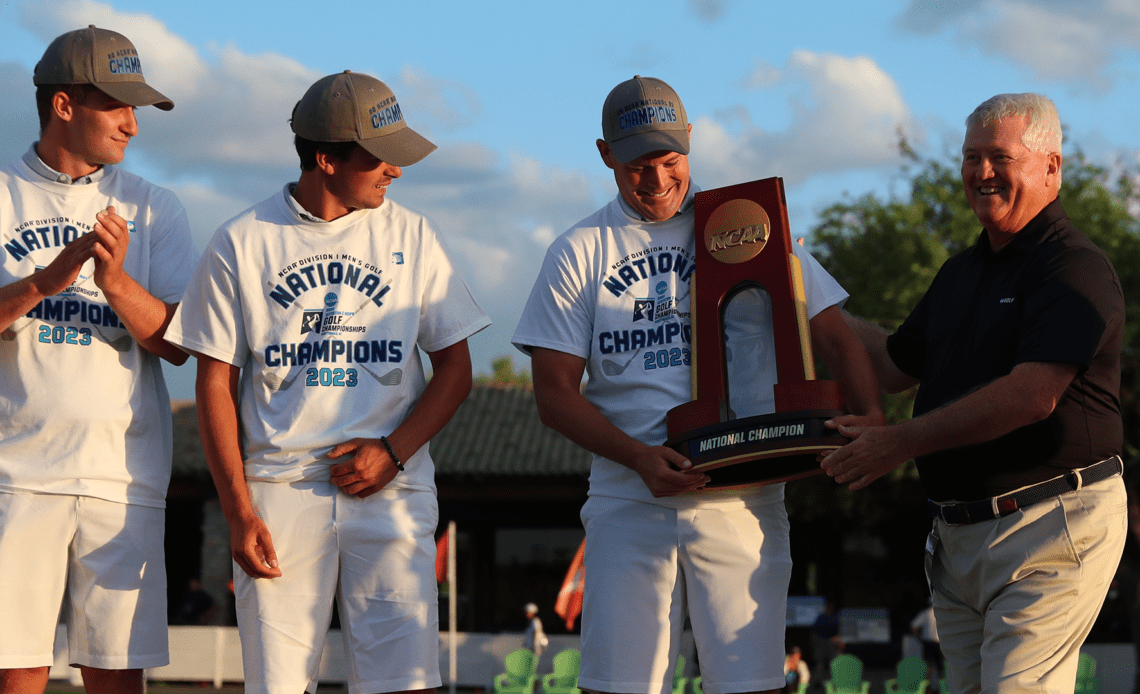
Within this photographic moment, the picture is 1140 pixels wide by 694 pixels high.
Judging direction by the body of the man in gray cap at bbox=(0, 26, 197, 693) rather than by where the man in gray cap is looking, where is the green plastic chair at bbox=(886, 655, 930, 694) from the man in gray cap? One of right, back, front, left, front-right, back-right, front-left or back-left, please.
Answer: back-left

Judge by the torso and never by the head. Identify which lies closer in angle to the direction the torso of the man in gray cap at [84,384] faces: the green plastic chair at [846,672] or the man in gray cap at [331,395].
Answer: the man in gray cap

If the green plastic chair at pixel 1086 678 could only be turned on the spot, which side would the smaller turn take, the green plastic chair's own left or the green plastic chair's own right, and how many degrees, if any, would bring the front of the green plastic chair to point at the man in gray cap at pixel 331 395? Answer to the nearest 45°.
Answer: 0° — it already faces them

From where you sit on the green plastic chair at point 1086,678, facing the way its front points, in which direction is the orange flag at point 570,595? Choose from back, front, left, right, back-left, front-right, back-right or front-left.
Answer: right

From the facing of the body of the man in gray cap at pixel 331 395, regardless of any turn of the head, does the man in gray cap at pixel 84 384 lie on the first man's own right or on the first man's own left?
on the first man's own right

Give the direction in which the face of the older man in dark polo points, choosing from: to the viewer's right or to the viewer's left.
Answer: to the viewer's left

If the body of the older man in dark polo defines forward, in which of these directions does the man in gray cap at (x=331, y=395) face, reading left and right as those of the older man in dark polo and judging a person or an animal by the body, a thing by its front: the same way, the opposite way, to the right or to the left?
to the left

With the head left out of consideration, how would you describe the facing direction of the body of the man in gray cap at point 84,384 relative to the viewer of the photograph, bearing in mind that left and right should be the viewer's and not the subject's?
facing the viewer

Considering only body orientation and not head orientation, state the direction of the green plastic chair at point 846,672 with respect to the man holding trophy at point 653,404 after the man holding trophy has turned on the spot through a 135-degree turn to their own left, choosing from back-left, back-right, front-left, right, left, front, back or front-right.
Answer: front-left

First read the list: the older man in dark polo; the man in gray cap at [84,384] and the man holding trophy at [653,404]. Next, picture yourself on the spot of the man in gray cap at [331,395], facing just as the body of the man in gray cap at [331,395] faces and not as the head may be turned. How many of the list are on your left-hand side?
2

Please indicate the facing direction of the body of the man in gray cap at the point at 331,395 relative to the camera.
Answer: toward the camera

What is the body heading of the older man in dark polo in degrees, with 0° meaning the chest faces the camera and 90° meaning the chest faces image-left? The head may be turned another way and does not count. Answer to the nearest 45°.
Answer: approximately 45°

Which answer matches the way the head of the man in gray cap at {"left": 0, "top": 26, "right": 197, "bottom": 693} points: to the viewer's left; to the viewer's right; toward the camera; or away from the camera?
to the viewer's right

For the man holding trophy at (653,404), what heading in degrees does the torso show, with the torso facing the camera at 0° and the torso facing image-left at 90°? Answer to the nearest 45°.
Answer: approximately 0°

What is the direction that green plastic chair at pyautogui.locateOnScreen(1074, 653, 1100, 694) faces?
toward the camera

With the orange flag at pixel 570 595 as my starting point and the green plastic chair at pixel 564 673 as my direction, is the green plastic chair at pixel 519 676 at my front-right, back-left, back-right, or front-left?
front-right

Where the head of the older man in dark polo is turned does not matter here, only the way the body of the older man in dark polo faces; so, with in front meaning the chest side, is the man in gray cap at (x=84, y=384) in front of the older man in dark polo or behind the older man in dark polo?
in front
